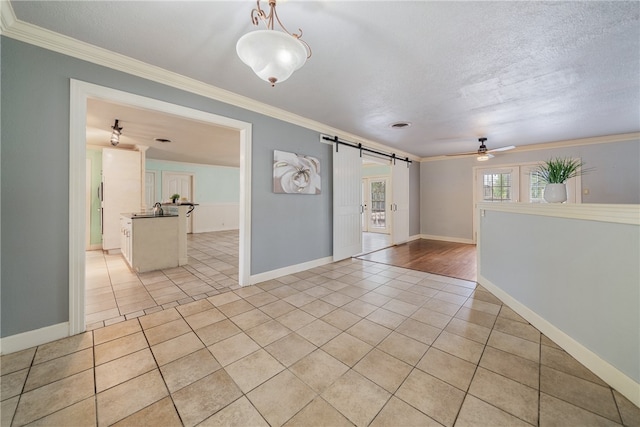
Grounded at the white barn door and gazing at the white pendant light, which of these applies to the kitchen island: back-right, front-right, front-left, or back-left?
front-right

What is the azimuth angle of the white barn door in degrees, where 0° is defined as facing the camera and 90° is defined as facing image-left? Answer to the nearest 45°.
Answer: approximately 315°

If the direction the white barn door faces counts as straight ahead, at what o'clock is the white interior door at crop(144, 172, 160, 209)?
The white interior door is roughly at 5 o'clock from the white barn door.

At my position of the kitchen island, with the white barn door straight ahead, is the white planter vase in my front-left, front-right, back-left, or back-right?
front-right

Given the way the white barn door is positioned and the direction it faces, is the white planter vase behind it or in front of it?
in front

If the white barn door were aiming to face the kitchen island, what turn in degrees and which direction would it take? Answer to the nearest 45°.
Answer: approximately 135° to its right

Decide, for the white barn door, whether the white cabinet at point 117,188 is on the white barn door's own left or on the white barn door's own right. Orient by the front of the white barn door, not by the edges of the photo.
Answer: on the white barn door's own right

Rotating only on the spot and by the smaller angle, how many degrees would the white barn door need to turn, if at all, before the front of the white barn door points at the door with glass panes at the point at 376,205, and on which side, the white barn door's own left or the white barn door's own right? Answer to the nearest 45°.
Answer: approximately 135° to the white barn door's own left

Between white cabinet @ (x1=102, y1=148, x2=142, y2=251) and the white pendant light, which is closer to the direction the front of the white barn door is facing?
the white pendant light

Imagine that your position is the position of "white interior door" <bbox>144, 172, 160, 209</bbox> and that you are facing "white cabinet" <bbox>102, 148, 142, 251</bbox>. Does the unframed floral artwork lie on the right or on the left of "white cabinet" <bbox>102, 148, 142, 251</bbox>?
left

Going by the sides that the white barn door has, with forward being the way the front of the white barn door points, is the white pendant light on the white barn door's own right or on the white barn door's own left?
on the white barn door's own right

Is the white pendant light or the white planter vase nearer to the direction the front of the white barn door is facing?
the white planter vase

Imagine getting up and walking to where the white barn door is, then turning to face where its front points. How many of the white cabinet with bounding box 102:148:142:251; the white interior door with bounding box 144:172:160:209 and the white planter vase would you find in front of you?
1

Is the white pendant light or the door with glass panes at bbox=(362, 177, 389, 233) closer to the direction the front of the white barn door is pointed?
the white pendant light
